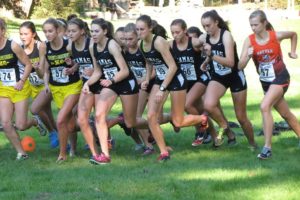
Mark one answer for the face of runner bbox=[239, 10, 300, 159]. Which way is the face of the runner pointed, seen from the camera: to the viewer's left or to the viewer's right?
to the viewer's left

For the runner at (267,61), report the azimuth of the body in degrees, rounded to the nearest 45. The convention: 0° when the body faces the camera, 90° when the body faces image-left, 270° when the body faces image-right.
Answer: approximately 45°
